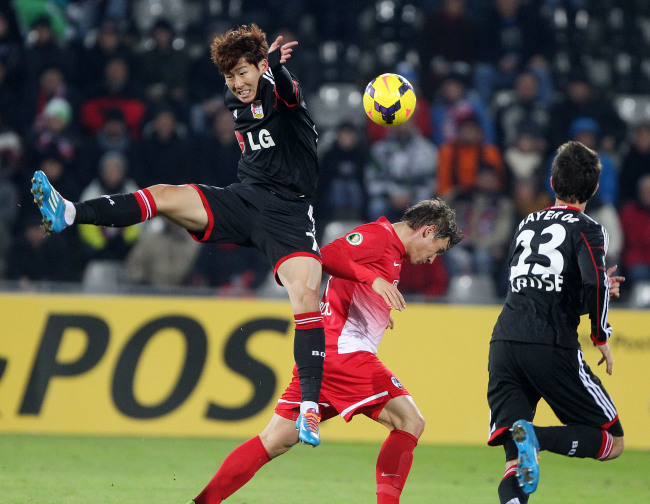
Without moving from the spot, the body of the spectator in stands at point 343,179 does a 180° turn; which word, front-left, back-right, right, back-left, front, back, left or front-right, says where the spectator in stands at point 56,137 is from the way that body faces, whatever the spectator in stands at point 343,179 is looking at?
left

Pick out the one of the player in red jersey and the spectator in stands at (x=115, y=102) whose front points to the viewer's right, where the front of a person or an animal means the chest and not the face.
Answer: the player in red jersey

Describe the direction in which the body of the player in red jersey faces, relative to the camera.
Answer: to the viewer's right

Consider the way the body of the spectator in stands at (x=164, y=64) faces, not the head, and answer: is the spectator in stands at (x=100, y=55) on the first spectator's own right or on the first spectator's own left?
on the first spectator's own right

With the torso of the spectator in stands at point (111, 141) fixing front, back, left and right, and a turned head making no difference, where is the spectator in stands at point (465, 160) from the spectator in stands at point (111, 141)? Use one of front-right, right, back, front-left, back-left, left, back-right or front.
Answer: left

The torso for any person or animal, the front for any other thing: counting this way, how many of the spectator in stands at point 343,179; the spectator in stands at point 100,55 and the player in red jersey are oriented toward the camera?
2

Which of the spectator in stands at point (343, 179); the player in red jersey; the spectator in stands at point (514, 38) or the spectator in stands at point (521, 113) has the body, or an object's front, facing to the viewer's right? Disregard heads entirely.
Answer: the player in red jersey

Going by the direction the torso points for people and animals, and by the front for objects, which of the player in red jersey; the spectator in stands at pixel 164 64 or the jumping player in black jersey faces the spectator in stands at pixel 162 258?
the spectator in stands at pixel 164 64

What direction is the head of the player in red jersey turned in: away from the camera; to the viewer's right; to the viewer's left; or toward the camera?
to the viewer's right

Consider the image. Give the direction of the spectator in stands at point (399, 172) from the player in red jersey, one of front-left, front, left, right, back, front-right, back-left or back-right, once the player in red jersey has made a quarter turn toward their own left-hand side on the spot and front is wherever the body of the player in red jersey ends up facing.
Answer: front
